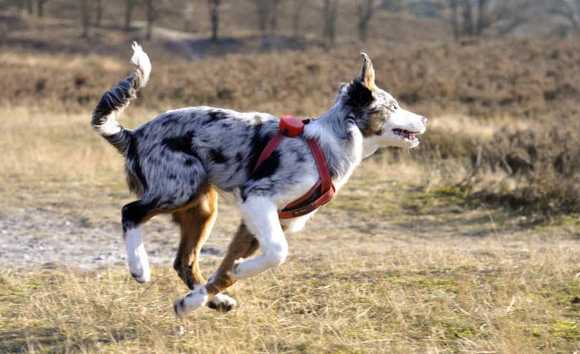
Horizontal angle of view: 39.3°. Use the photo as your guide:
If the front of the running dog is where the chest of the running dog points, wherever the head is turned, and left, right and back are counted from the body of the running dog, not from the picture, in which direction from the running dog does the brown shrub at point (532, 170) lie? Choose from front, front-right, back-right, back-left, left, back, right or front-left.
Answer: front-left

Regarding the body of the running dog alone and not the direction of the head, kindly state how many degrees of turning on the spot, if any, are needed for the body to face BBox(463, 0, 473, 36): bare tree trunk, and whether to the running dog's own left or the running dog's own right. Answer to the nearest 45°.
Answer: approximately 90° to the running dog's own left

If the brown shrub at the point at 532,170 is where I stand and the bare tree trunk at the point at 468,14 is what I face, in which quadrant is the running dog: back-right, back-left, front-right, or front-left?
back-left

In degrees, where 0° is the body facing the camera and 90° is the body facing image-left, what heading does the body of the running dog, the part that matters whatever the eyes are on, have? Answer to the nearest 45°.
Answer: approximately 270°
